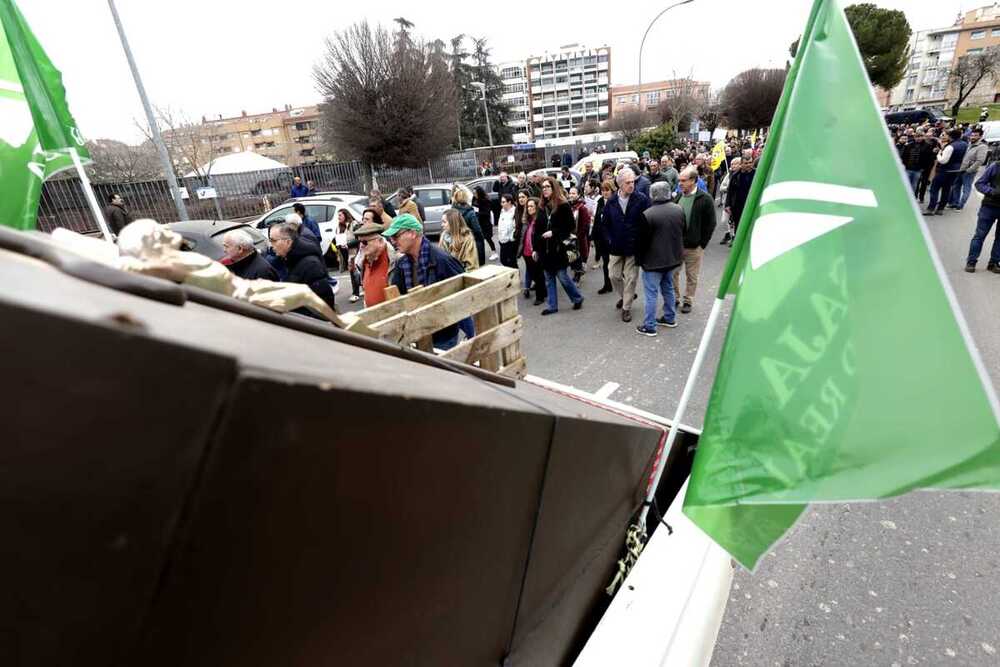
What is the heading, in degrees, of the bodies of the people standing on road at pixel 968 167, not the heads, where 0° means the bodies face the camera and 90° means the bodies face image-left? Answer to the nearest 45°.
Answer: approximately 45°

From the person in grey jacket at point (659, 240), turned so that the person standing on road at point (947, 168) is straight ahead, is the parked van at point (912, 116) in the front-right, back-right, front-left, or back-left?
front-left

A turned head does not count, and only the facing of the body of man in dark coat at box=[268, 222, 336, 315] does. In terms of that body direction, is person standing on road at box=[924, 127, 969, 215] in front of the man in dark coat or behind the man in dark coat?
behind

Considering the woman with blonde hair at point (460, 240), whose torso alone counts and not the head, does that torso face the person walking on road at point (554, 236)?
no

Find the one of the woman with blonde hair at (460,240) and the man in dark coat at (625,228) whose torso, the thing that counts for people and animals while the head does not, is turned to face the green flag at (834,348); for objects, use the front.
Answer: the man in dark coat

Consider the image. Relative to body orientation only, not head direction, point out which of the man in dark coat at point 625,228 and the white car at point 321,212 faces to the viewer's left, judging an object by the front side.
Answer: the white car

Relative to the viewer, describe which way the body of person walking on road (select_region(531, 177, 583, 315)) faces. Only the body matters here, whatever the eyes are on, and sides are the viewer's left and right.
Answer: facing the viewer and to the left of the viewer

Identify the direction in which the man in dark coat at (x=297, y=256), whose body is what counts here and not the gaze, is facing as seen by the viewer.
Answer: to the viewer's left

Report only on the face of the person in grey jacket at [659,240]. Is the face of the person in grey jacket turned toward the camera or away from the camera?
away from the camera

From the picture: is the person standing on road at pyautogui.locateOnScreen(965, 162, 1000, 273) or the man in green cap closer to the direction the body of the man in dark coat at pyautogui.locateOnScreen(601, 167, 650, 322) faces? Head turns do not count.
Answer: the man in green cap

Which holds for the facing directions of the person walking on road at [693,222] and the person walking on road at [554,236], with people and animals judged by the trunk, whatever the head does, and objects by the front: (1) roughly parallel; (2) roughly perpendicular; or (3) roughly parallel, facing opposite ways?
roughly parallel

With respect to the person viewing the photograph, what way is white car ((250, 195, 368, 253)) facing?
facing to the left of the viewer

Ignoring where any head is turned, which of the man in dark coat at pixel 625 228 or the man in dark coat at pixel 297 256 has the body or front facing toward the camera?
the man in dark coat at pixel 625 228

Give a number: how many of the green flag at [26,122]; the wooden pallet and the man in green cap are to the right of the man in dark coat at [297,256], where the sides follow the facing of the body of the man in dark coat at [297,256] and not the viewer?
0

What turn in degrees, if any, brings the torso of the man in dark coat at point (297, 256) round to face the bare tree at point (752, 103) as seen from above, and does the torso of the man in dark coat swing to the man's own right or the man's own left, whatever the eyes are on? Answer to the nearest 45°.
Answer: approximately 135° to the man's own right

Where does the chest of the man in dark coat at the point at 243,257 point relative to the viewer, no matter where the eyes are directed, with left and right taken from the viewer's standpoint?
facing to the left of the viewer
